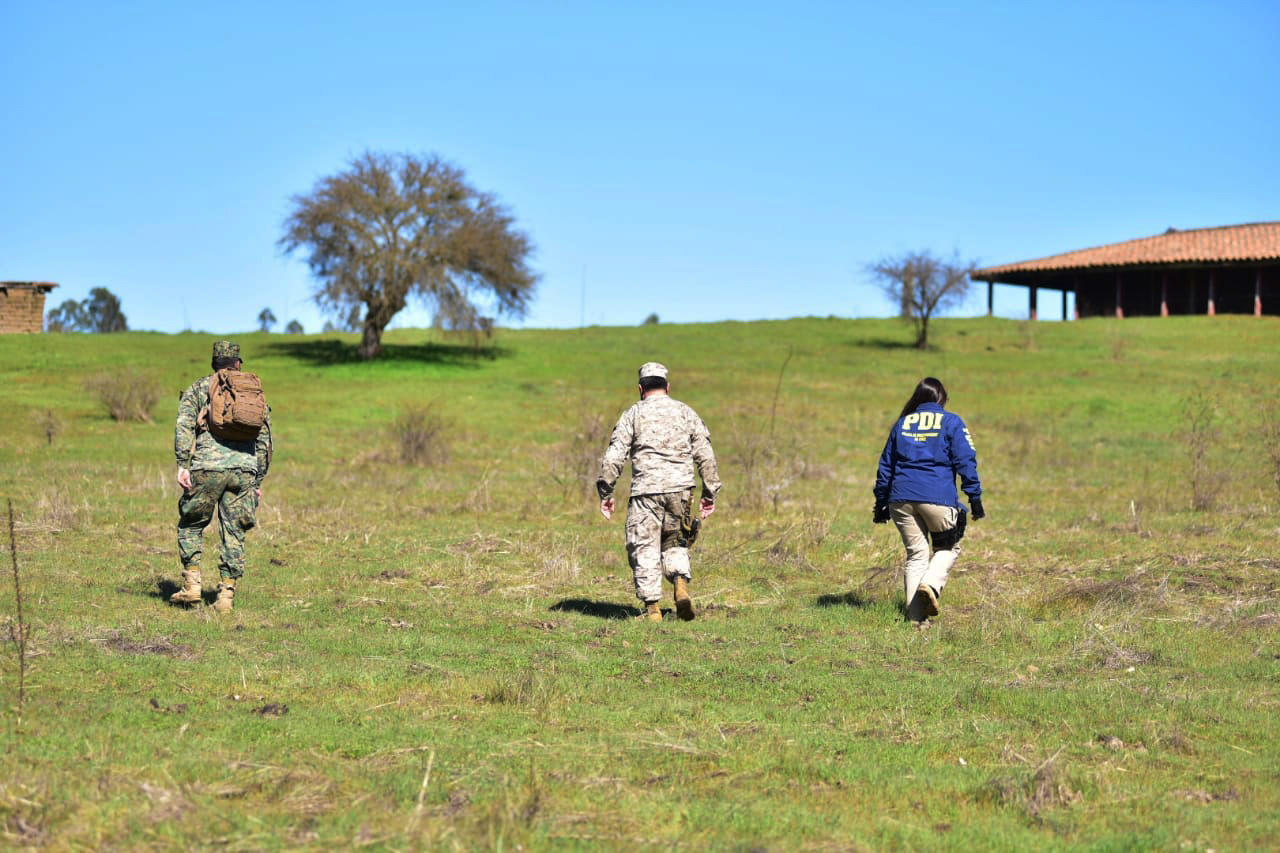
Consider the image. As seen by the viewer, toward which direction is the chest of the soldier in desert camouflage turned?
away from the camera

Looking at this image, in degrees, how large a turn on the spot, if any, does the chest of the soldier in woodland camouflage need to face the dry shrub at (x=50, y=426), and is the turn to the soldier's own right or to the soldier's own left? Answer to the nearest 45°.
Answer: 0° — they already face it

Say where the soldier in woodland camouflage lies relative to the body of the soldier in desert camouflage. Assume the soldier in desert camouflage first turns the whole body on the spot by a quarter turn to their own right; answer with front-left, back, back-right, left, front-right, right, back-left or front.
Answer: back

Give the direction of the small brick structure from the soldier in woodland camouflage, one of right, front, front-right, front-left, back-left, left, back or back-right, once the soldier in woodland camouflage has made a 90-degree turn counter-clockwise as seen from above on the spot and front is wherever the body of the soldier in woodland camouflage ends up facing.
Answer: right

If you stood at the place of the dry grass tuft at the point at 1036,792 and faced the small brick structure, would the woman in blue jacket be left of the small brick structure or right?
right

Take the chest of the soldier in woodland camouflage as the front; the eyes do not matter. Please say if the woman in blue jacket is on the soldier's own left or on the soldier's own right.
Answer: on the soldier's own right

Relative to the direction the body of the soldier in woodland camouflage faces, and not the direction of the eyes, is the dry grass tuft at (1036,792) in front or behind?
behind

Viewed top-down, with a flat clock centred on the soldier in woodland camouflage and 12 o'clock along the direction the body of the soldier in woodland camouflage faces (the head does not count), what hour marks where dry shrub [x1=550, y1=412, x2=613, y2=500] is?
The dry shrub is roughly at 1 o'clock from the soldier in woodland camouflage.

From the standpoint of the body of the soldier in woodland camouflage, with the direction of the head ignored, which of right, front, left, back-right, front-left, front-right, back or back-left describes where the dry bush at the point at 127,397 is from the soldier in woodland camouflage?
front

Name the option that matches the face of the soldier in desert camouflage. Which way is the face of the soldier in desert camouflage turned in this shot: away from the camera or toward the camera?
away from the camera

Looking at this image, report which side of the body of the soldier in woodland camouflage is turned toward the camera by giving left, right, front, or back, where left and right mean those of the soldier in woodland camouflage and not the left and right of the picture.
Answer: back

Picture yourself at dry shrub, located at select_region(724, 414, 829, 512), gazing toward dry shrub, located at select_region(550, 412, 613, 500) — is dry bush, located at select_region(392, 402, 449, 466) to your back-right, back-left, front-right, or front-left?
front-right

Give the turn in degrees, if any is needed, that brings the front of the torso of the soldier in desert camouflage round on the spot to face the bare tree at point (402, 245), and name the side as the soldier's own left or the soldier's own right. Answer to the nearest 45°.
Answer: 0° — they already face it

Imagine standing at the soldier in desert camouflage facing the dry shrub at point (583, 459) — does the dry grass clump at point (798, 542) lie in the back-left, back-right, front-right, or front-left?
front-right

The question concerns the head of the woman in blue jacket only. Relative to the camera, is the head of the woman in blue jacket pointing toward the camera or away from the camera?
away from the camera

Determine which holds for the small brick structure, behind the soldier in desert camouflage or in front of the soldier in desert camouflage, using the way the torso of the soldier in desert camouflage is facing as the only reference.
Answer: in front

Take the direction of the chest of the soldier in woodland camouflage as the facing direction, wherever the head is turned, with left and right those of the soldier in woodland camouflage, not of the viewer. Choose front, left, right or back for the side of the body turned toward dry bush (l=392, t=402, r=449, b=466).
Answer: front

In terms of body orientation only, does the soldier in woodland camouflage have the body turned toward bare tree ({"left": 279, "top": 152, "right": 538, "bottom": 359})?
yes
